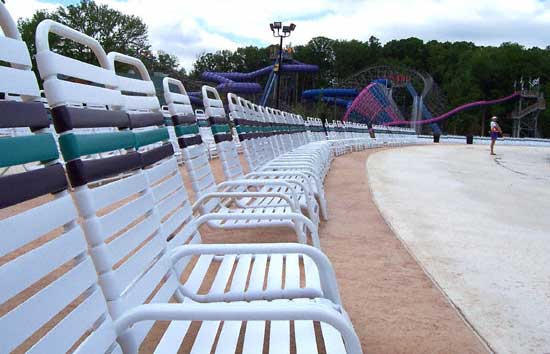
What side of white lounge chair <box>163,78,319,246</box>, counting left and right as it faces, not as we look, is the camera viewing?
right
